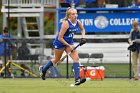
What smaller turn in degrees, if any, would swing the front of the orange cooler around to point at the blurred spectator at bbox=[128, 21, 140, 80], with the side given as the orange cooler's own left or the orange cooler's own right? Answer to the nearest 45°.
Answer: approximately 90° to the orange cooler's own left

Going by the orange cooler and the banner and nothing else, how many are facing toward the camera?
2

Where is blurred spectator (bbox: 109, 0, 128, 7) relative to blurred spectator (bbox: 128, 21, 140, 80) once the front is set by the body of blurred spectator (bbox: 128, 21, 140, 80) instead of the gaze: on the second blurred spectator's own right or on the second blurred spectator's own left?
on the second blurred spectator's own right

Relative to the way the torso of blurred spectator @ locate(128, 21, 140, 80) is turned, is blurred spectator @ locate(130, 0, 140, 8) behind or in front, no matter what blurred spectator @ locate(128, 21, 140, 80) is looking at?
behind

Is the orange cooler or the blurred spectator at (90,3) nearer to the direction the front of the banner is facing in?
the orange cooler

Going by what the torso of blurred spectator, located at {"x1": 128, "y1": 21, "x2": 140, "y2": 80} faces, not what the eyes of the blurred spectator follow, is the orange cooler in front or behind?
in front

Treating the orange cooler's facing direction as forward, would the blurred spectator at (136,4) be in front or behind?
behind

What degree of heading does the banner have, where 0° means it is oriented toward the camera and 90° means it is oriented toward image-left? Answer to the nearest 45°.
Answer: approximately 0°
